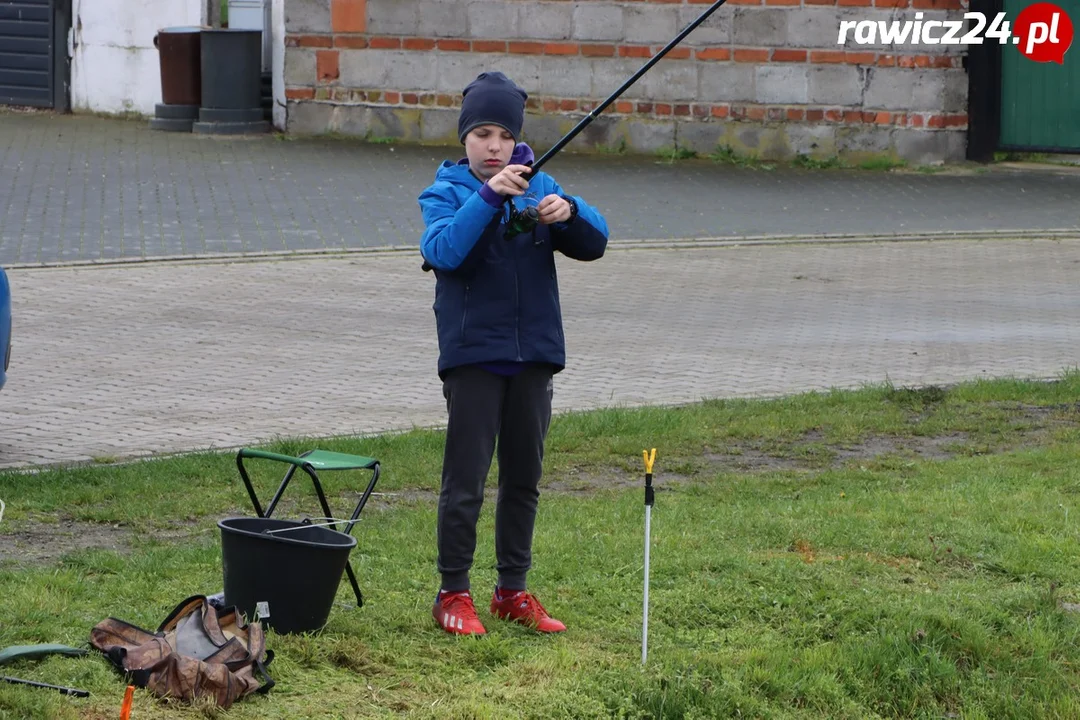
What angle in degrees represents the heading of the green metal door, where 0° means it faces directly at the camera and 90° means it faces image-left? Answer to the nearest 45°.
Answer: approximately 0°

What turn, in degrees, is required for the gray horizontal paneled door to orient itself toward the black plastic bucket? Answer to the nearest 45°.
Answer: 0° — it already faces it

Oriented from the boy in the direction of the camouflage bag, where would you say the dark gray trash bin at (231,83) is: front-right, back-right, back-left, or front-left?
back-right

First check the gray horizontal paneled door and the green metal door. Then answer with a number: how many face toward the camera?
2

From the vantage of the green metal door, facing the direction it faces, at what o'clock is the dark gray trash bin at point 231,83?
The dark gray trash bin is roughly at 3 o'clock from the green metal door.

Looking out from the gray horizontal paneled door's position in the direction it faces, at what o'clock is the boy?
The boy is roughly at 12 o'clock from the gray horizontal paneled door.

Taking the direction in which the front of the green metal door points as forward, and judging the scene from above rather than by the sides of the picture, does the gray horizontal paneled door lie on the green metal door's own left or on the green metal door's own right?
on the green metal door's own right
